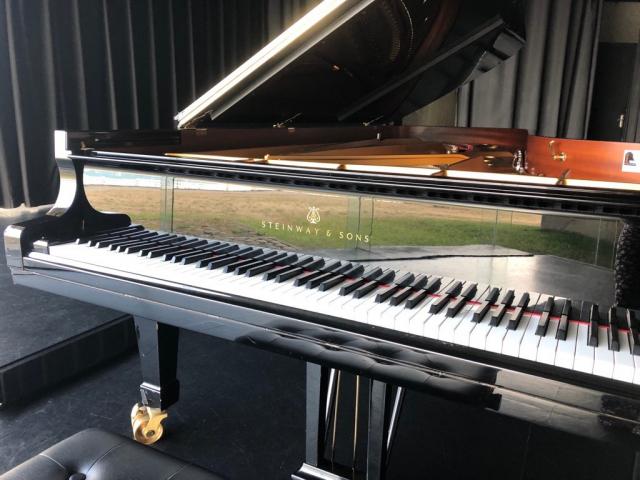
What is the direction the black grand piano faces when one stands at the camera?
facing the viewer and to the left of the viewer
